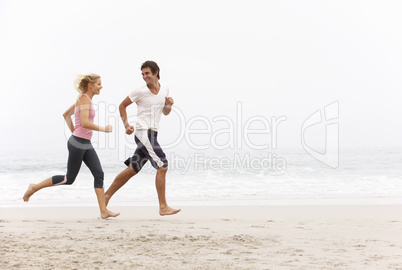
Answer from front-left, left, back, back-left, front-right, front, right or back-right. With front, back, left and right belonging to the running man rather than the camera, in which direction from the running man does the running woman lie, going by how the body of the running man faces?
back-right

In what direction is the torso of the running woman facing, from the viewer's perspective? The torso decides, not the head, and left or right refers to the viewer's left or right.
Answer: facing to the right of the viewer

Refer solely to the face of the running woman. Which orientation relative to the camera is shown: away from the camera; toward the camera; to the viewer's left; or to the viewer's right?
to the viewer's right

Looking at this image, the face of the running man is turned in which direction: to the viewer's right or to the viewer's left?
to the viewer's left

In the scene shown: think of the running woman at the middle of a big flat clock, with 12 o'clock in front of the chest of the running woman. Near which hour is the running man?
The running man is roughly at 12 o'clock from the running woman.

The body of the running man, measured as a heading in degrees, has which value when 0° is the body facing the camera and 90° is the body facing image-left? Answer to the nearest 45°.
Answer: approximately 315°
